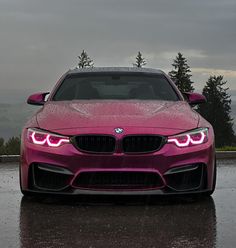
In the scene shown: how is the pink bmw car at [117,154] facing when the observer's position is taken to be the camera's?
facing the viewer
